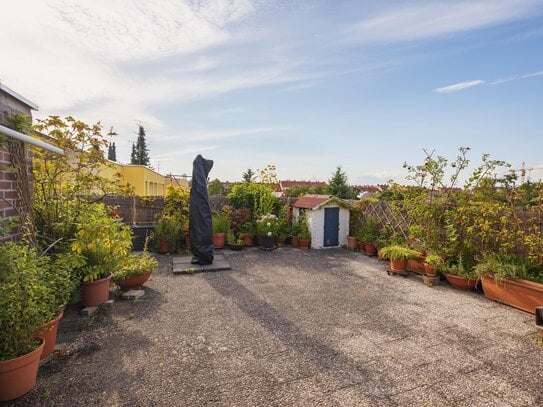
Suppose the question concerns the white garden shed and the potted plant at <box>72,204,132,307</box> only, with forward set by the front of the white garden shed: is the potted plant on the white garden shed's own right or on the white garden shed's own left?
on the white garden shed's own right

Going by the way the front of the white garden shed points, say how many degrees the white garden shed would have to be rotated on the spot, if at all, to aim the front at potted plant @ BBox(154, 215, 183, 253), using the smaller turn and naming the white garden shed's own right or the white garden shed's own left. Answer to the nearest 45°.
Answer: approximately 90° to the white garden shed's own right

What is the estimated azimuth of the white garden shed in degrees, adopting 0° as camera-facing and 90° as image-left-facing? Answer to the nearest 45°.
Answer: approximately 315°

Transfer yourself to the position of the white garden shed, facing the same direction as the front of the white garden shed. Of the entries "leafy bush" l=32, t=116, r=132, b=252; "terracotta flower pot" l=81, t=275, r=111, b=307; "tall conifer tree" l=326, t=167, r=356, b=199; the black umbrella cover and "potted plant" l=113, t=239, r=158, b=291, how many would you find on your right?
4

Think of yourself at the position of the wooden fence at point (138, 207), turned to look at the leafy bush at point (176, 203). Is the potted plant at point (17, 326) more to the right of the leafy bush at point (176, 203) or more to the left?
right

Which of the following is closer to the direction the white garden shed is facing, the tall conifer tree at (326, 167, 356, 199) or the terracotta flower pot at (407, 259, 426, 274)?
the terracotta flower pot

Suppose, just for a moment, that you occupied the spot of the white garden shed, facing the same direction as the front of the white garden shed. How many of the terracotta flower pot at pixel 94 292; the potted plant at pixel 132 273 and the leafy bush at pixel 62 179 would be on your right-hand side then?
3

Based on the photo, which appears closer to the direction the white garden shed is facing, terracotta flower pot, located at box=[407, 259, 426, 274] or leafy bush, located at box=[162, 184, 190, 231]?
the terracotta flower pot

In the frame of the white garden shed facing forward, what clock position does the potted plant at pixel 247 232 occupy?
The potted plant is roughly at 4 o'clock from the white garden shed.

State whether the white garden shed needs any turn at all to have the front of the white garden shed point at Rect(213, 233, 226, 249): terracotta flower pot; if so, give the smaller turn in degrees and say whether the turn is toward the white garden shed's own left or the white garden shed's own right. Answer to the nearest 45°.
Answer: approximately 135° to the white garden shed's own right
